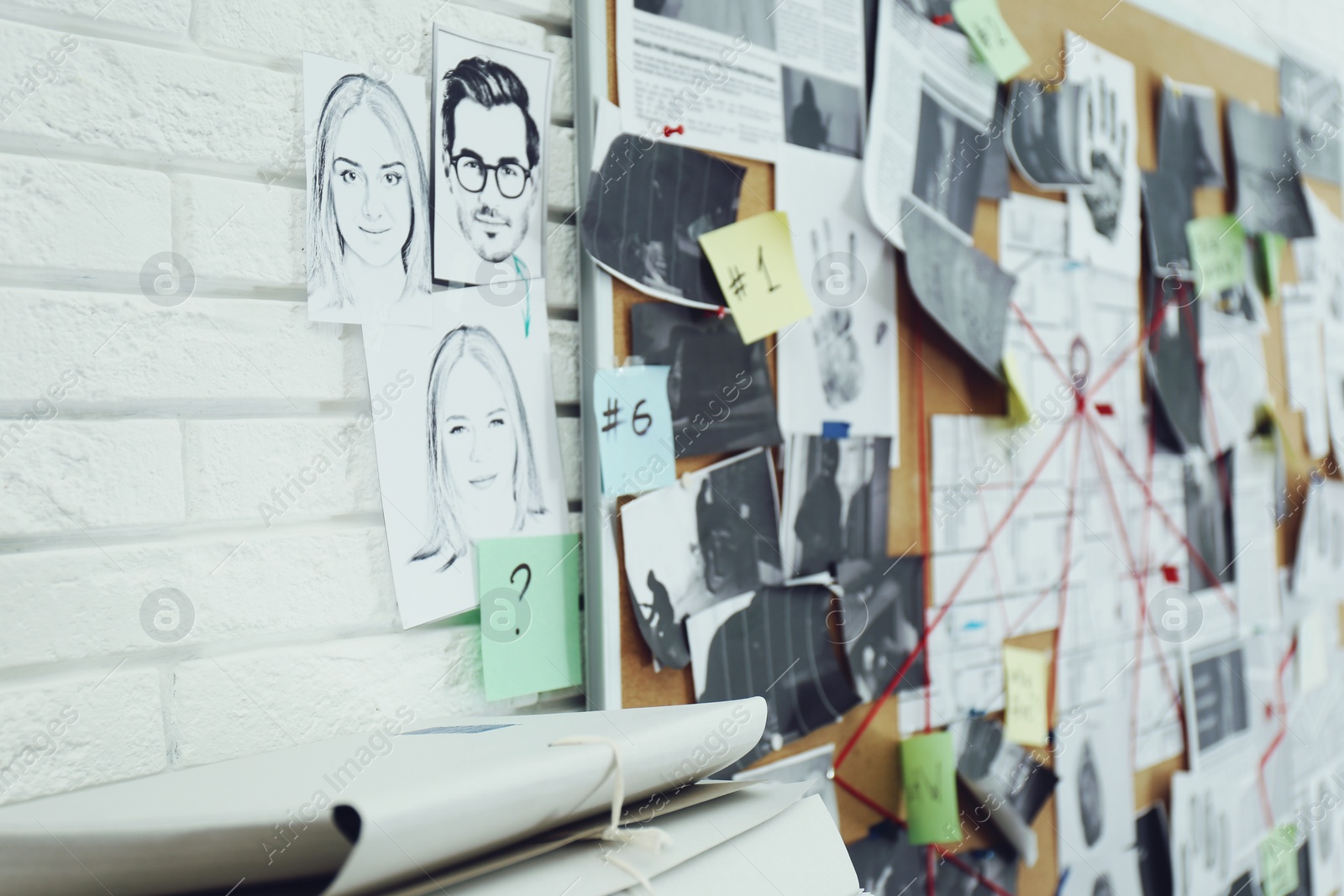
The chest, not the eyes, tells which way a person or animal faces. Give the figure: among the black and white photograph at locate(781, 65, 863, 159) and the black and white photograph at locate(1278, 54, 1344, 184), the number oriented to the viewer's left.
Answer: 0

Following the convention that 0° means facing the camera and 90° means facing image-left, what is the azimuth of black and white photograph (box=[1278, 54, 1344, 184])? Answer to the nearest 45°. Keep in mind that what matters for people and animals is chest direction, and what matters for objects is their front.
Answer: approximately 315°

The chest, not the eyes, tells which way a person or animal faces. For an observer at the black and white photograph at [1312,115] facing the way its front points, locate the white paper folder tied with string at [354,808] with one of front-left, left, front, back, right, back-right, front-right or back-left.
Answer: front-right

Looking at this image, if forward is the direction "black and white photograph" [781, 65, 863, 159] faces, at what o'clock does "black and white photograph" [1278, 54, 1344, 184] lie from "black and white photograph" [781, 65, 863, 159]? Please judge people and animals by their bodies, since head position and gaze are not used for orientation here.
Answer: "black and white photograph" [1278, 54, 1344, 184] is roughly at 9 o'clock from "black and white photograph" [781, 65, 863, 159].

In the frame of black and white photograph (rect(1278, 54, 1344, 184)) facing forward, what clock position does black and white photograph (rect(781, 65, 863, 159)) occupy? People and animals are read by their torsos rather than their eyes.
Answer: black and white photograph (rect(781, 65, 863, 159)) is roughly at 2 o'clock from black and white photograph (rect(1278, 54, 1344, 184)).

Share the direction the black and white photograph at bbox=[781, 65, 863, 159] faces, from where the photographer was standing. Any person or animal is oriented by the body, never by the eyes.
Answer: facing the viewer and to the right of the viewer
